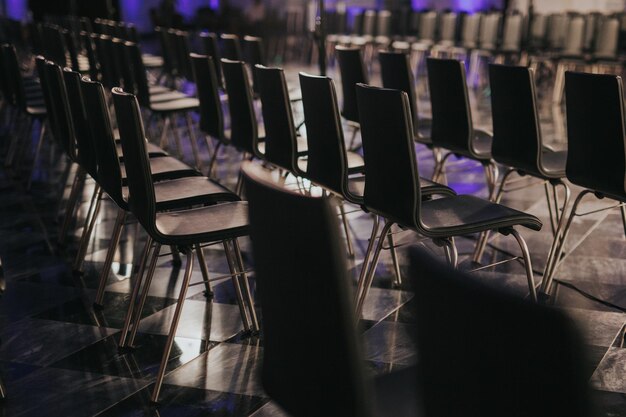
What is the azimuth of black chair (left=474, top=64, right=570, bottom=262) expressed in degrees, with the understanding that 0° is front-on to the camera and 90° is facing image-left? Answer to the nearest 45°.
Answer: approximately 225°

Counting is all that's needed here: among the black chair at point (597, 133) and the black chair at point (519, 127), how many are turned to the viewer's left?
0

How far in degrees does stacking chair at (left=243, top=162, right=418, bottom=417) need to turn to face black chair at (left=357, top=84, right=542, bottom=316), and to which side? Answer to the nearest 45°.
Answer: approximately 45° to its left

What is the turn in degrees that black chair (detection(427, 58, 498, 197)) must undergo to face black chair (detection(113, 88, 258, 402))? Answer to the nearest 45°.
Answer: approximately 180°

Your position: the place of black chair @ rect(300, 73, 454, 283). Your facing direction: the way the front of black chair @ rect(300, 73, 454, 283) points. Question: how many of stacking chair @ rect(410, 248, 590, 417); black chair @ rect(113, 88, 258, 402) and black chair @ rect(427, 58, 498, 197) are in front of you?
1

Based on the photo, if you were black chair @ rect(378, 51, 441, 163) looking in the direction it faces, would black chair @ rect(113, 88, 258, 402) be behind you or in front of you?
behind

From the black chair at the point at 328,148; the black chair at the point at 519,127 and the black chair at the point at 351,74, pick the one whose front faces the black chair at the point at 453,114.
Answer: the black chair at the point at 328,148

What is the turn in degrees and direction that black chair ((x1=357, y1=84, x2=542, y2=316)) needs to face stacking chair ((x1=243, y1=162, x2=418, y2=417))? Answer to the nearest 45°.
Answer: approximately 135° to its right

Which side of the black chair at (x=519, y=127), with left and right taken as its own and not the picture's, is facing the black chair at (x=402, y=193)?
back

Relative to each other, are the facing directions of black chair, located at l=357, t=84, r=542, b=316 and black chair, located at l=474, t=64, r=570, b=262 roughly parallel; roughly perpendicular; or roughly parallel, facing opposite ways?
roughly parallel

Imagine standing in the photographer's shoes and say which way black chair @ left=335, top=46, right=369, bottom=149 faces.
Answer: facing away from the viewer and to the right of the viewer

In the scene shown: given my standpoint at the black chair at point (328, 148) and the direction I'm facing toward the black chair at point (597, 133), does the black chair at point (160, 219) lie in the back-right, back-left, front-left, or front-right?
back-right

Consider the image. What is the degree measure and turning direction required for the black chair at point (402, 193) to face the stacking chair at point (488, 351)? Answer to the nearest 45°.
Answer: approximately 135° to its right

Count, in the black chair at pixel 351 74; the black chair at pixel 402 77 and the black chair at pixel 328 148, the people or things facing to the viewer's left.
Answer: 0

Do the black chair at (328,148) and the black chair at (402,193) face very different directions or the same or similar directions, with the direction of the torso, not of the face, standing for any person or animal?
same or similar directions

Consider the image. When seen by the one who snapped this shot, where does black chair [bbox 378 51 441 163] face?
facing away from the viewer and to the right of the viewer

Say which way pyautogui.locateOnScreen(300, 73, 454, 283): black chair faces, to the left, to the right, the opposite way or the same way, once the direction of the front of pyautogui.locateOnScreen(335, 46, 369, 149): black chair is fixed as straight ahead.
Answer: the same way
